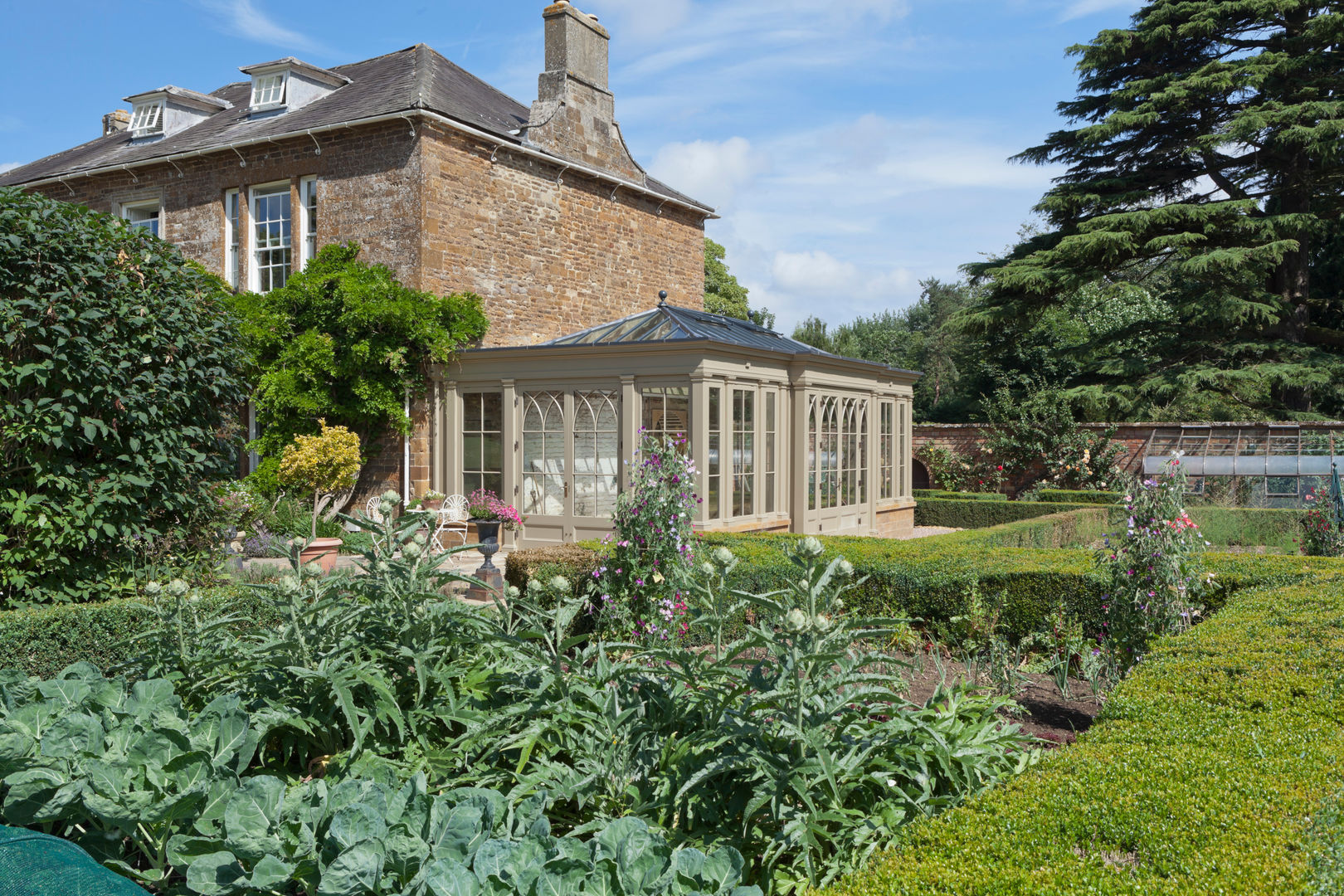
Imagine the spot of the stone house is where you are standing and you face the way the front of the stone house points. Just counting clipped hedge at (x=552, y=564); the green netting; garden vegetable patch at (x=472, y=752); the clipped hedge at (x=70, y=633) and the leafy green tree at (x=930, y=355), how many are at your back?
1

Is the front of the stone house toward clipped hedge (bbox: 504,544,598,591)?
no

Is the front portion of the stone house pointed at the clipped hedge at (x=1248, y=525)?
no

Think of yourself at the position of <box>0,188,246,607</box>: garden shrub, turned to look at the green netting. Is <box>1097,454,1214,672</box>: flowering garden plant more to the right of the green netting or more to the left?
left

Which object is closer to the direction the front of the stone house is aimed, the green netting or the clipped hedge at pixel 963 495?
the green netting

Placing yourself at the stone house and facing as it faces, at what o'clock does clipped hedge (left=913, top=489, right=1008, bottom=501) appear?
The clipped hedge is roughly at 7 o'clock from the stone house.

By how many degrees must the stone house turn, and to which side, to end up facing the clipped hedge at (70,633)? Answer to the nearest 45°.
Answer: approximately 45° to its left

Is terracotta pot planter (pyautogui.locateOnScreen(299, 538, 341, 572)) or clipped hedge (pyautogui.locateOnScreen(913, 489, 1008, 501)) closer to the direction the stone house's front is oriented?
the terracotta pot planter

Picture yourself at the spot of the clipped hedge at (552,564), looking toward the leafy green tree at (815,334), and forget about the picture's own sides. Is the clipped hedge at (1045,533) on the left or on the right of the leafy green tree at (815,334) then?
right

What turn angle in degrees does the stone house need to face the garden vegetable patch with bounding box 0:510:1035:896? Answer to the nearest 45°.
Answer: approximately 45° to its left

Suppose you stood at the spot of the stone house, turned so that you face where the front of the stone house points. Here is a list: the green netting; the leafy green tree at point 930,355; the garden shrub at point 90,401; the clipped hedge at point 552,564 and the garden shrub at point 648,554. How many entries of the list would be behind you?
1

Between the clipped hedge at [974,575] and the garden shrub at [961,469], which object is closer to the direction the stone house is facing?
the clipped hedge

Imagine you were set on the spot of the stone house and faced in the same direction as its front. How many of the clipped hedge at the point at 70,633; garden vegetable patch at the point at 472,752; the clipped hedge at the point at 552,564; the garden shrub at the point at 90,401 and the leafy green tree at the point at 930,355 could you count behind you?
1

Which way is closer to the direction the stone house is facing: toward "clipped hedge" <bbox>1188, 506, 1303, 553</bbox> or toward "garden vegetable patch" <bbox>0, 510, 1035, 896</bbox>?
the garden vegetable patch

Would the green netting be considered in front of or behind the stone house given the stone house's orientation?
in front

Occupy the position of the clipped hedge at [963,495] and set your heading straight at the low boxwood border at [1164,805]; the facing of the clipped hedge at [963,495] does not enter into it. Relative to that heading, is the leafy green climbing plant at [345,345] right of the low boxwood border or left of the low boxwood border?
right

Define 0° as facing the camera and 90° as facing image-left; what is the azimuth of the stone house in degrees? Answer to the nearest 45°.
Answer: approximately 45°

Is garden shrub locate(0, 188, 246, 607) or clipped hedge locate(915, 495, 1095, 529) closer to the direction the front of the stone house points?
the garden shrub
